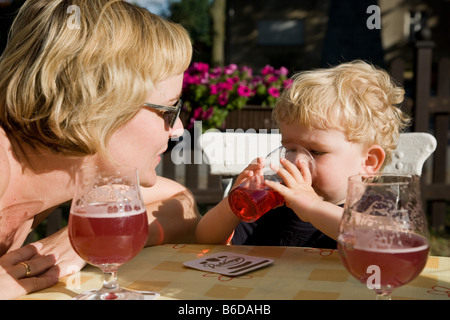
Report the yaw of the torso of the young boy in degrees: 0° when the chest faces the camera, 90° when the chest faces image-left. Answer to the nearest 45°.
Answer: approximately 45°

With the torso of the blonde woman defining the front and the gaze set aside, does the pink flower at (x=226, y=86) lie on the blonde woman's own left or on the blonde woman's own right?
on the blonde woman's own left

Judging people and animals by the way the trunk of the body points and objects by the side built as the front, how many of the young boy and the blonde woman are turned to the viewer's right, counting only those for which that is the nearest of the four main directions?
1

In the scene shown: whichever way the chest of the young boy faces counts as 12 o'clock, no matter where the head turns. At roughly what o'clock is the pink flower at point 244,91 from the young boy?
The pink flower is roughly at 4 o'clock from the young boy.

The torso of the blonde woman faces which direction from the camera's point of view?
to the viewer's right

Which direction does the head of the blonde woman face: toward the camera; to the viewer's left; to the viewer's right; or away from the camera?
to the viewer's right

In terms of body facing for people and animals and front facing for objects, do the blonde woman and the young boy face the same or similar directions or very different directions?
very different directions

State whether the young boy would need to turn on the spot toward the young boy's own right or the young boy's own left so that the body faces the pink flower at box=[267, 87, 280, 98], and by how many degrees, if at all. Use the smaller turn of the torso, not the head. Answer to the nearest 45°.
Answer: approximately 135° to the young boy's own right
